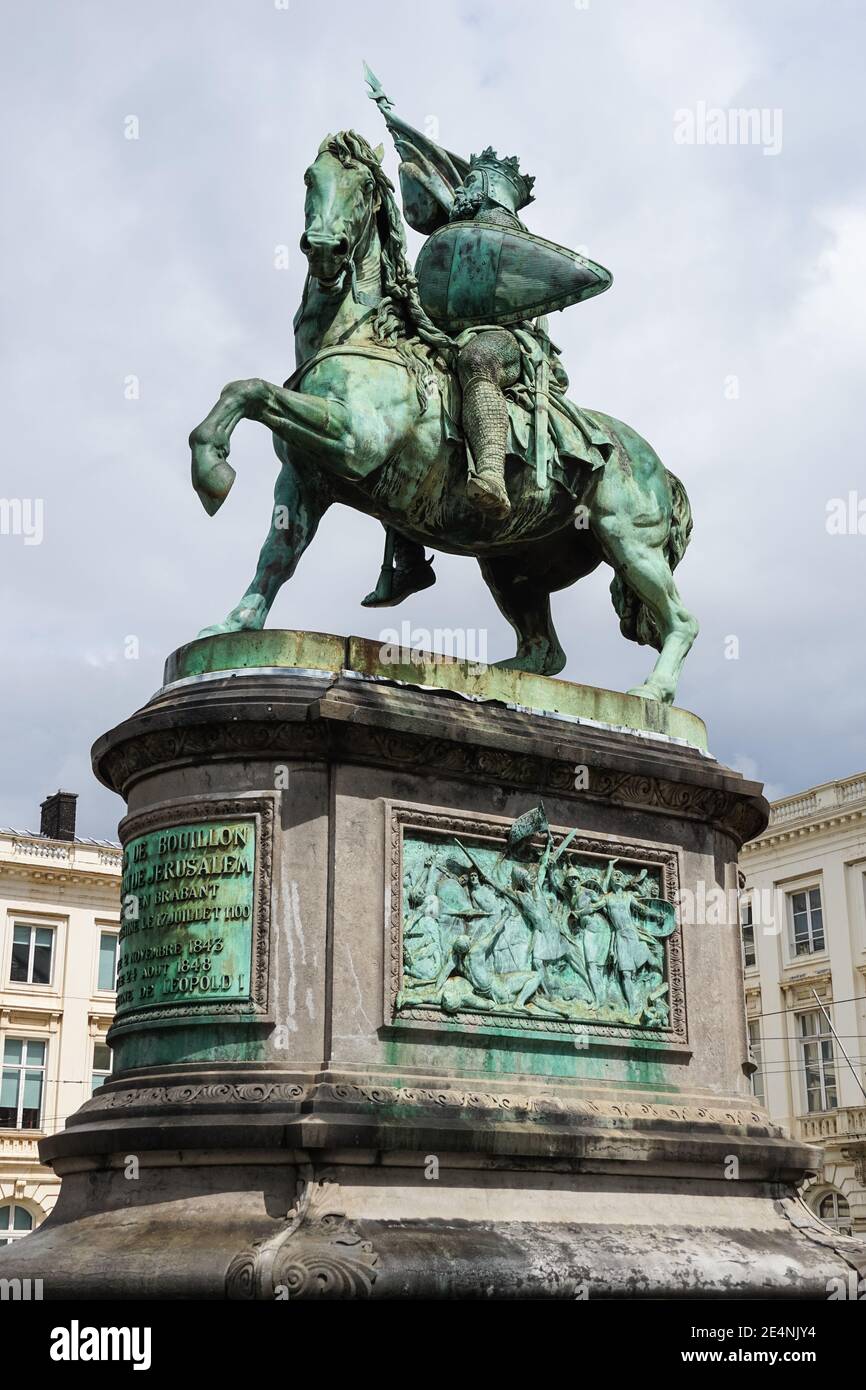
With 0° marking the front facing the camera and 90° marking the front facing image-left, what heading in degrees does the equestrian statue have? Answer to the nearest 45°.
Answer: approximately 45°
